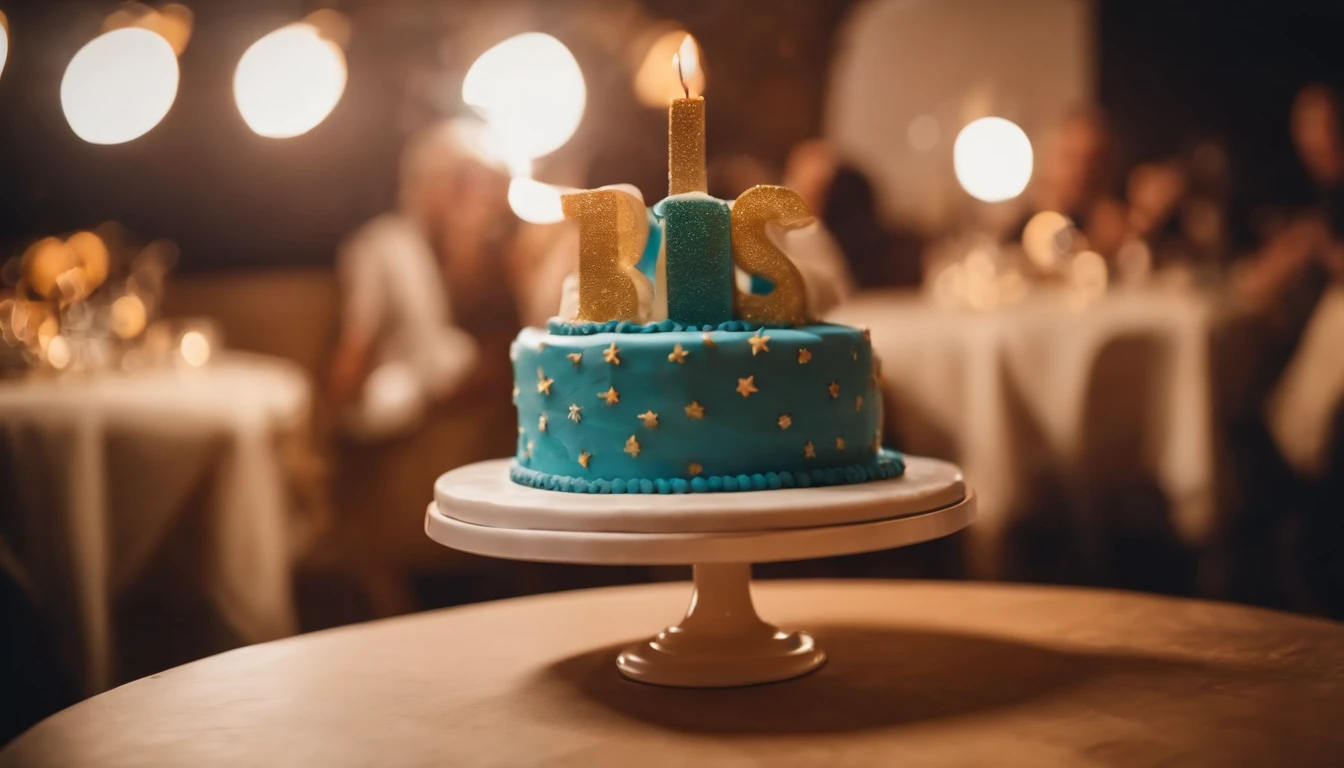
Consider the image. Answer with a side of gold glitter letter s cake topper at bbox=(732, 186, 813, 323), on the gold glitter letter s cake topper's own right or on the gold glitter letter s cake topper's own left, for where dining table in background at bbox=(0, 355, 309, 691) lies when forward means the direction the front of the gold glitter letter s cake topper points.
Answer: on the gold glitter letter s cake topper's own right

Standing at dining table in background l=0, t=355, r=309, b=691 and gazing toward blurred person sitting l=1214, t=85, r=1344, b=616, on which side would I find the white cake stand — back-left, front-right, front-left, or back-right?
front-right

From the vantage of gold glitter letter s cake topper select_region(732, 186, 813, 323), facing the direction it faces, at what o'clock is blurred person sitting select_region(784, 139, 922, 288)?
The blurred person sitting is roughly at 6 o'clock from the gold glitter letter s cake topper.

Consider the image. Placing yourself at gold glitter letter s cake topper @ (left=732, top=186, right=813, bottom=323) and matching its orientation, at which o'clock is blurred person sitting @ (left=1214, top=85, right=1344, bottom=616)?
The blurred person sitting is roughly at 7 o'clock from the gold glitter letter s cake topper.

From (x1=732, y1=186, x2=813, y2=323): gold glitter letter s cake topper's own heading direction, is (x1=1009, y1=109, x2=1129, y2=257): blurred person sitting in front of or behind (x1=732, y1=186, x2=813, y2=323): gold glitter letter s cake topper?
behind

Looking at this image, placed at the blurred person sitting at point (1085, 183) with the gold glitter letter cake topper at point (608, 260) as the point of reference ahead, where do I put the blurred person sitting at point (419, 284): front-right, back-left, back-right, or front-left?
front-right

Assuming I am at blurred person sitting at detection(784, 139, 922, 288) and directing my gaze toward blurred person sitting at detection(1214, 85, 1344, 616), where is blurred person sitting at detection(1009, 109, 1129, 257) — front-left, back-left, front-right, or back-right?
front-left

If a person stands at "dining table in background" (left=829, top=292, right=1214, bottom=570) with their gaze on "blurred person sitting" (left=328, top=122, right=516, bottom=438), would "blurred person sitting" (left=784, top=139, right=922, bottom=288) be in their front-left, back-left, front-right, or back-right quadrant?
front-right

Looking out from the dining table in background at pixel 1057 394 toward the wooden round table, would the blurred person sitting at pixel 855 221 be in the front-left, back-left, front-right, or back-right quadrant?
back-right

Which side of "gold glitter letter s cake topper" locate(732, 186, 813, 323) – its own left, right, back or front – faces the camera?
front

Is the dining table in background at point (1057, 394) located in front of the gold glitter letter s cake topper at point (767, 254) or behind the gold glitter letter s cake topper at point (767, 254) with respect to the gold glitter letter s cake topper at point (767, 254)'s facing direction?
behind
